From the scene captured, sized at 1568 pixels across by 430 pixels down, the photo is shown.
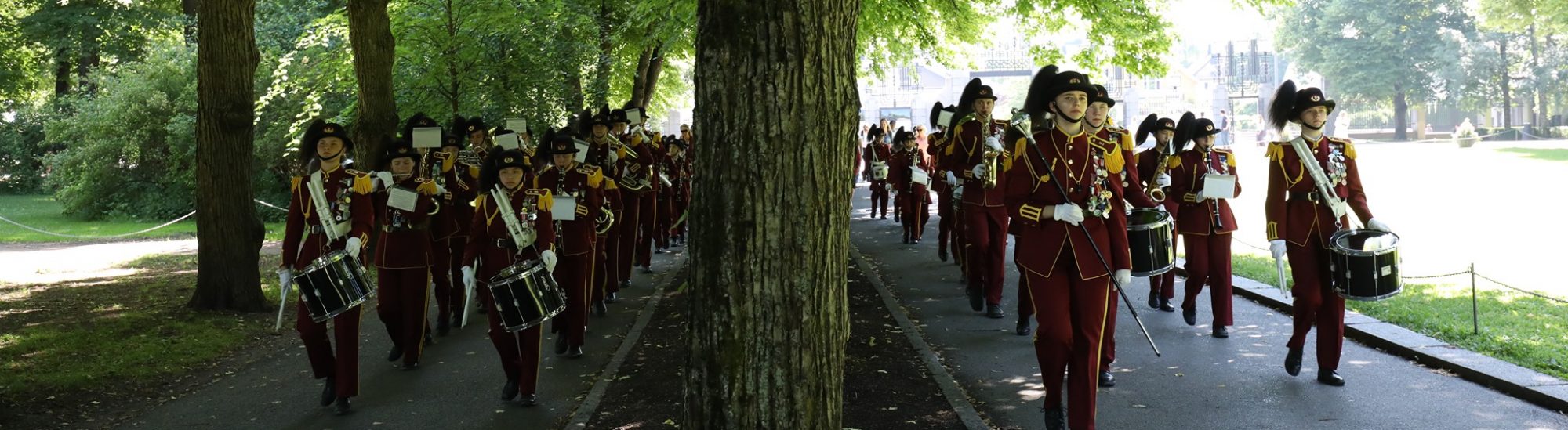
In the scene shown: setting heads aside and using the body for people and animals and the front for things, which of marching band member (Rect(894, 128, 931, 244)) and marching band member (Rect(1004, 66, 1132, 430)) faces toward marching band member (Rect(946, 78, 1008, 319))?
marching band member (Rect(894, 128, 931, 244))

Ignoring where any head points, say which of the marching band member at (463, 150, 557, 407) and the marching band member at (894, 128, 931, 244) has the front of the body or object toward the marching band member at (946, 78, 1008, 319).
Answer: the marching band member at (894, 128, 931, 244)

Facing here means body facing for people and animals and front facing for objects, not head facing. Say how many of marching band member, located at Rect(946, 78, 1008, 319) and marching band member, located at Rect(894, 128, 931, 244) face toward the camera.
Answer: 2

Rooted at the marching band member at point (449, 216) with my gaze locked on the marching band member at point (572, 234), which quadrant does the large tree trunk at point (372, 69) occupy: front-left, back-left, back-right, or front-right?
back-left

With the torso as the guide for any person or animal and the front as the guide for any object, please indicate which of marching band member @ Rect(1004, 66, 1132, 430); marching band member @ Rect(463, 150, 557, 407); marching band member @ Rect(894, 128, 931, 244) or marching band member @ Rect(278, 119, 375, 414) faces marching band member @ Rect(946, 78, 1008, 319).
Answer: marching band member @ Rect(894, 128, 931, 244)

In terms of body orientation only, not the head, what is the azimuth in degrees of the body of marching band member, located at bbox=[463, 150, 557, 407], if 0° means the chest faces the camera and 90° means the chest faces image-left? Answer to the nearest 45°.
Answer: approximately 0°

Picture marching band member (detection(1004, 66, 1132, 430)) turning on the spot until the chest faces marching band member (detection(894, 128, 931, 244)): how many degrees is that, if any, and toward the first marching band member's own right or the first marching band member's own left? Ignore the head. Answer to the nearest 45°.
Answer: approximately 180°

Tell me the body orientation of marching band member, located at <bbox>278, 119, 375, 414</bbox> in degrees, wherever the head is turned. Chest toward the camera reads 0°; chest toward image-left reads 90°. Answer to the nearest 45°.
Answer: approximately 0°

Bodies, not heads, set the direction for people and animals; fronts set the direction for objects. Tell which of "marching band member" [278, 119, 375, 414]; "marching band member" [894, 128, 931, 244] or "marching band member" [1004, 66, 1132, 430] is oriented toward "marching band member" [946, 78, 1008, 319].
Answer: "marching band member" [894, 128, 931, 244]

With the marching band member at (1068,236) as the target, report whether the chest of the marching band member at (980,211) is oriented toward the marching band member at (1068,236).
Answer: yes

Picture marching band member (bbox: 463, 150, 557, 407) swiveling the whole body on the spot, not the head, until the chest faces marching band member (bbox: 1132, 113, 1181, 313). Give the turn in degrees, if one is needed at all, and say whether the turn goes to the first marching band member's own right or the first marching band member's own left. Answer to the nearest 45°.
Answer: approximately 90° to the first marching band member's own left

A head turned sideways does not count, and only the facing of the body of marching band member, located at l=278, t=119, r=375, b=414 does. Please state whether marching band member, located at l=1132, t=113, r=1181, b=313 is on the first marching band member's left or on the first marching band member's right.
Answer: on the first marching band member's left
